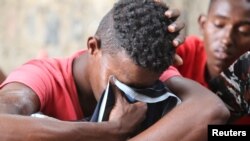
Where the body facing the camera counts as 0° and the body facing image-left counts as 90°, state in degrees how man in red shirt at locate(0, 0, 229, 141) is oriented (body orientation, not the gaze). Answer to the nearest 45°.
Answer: approximately 315°

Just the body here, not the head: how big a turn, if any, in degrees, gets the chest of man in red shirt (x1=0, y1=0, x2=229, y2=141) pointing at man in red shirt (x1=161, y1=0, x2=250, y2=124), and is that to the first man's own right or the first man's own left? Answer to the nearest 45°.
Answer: approximately 90° to the first man's own left

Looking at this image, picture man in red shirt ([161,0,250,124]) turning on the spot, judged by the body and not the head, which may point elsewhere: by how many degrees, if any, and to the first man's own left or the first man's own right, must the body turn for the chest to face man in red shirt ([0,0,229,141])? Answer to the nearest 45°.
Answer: approximately 45° to the first man's own right

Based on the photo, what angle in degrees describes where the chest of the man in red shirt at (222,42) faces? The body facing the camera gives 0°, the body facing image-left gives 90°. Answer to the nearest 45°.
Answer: approximately 0°
